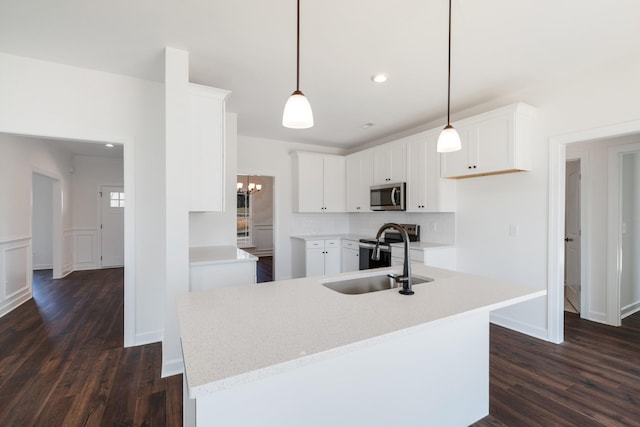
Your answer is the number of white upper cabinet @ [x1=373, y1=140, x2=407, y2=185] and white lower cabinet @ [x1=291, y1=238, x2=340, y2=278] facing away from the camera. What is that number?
0

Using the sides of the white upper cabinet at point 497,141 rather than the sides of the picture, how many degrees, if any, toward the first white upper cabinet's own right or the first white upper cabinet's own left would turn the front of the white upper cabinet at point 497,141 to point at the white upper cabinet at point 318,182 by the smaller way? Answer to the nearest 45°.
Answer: approximately 45° to the first white upper cabinet's own right

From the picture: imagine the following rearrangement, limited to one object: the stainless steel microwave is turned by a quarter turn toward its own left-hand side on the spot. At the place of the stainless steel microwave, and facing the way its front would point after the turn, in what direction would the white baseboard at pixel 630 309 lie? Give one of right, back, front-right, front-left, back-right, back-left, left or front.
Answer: front-left

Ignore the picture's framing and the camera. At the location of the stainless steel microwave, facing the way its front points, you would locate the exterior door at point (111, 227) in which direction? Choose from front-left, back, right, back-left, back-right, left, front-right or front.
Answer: front-right

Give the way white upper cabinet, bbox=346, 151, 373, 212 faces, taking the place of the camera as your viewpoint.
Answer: facing the viewer and to the left of the viewer

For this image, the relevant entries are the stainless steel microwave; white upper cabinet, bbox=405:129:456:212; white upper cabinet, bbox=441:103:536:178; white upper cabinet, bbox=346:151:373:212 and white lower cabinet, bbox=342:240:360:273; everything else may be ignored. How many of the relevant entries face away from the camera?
0

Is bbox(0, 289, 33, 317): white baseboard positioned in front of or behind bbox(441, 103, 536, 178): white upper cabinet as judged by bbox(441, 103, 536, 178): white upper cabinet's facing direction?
in front
